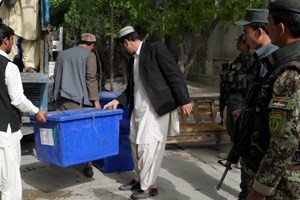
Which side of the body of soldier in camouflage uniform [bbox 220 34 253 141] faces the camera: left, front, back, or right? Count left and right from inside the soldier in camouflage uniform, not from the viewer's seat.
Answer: left

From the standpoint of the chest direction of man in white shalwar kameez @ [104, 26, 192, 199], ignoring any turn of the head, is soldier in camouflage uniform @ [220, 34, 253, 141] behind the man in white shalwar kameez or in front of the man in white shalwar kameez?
behind

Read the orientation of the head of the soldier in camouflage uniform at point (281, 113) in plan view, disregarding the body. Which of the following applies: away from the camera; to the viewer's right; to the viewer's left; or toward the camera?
to the viewer's left

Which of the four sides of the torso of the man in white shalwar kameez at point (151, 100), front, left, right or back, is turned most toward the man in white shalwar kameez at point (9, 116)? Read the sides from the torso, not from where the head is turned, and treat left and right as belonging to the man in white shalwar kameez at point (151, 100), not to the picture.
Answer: front

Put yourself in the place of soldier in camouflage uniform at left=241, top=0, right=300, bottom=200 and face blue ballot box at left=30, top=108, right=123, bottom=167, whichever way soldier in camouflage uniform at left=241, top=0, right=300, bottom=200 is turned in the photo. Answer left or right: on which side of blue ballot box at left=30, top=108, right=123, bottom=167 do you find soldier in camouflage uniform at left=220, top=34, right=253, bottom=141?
right

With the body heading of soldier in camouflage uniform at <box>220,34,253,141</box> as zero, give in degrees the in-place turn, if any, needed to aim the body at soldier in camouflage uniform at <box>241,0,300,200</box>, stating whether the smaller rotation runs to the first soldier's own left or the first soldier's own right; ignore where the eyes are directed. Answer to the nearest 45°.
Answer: approximately 90° to the first soldier's own left

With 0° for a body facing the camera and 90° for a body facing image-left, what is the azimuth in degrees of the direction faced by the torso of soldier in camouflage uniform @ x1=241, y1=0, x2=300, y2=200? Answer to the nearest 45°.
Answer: approximately 90°

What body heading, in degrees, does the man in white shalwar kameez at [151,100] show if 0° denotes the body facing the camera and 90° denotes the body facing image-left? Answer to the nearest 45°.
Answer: approximately 45°

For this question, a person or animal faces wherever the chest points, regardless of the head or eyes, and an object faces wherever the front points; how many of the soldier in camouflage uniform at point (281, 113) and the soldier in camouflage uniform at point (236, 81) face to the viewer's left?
2

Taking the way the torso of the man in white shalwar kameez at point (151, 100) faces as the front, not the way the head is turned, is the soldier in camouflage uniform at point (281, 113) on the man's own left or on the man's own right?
on the man's own left

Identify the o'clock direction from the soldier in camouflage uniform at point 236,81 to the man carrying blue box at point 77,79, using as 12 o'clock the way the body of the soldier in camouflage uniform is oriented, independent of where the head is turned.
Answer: The man carrying blue box is roughly at 12 o'clock from the soldier in camouflage uniform.
